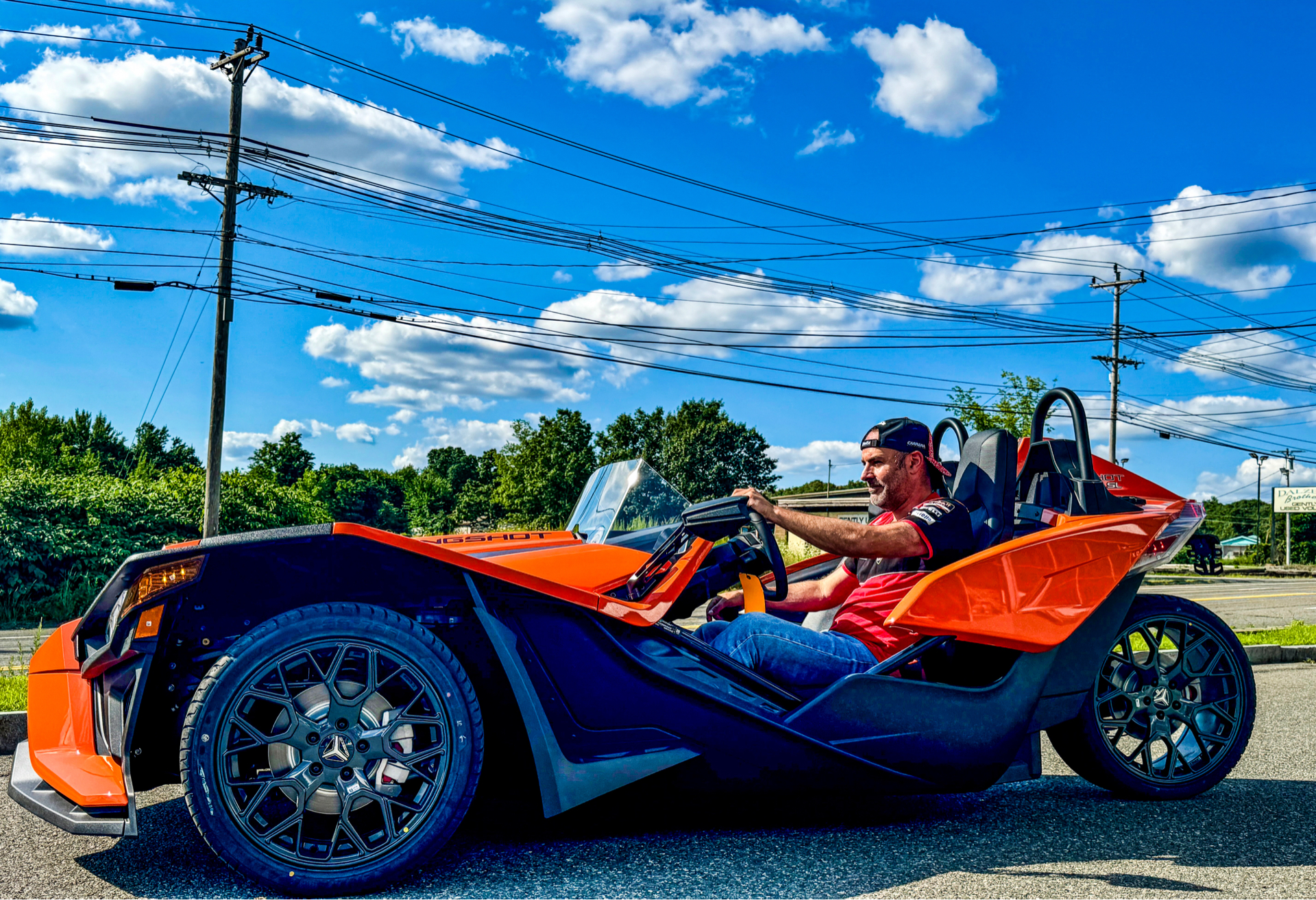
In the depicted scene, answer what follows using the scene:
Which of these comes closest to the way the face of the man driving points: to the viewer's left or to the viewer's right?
to the viewer's left

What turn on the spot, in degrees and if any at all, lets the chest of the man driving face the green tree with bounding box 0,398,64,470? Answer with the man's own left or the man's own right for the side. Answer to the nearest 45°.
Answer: approximately 45° to the man's own right

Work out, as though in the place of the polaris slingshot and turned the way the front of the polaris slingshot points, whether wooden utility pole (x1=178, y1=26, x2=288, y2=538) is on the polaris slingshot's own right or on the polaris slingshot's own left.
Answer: on the polaris slingshot's own right

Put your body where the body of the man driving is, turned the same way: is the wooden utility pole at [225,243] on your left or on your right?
on your right

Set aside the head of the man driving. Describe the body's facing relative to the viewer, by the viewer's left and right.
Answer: facing to the left of the viewer

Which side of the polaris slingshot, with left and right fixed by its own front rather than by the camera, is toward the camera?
left

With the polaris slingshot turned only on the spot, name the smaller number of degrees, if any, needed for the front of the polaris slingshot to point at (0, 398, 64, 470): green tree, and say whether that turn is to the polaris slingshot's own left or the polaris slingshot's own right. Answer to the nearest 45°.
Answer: approximately 45° to the polaris slingshot's own right
